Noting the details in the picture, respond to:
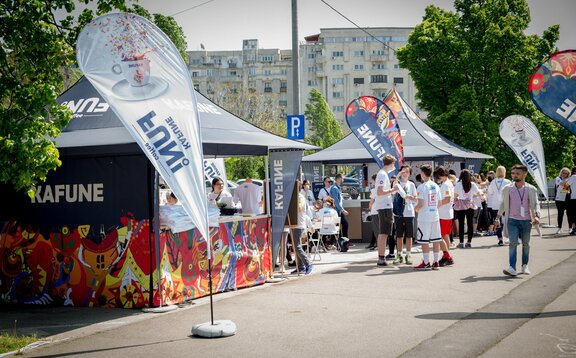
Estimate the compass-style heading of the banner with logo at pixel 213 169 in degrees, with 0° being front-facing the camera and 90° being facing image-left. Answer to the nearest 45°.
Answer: approximately 0°

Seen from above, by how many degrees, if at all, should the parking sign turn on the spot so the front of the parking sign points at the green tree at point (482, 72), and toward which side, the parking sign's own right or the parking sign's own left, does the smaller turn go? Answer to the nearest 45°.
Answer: approximately 135° to the parking sign's own left

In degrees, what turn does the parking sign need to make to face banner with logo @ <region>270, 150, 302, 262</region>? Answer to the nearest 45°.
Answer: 0° — it already faces it
